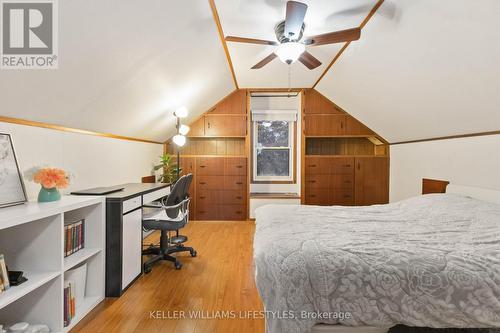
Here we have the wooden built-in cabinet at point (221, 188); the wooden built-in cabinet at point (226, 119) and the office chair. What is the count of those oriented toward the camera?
2

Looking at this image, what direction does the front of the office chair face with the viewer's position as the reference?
facing to the left of the viewer

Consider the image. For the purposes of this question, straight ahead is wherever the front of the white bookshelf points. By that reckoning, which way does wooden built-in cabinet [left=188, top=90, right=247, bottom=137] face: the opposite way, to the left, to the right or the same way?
to the right

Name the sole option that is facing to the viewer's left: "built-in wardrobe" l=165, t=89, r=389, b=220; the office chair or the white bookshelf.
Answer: the office chair

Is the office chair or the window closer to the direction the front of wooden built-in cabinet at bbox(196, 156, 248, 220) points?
the office chair

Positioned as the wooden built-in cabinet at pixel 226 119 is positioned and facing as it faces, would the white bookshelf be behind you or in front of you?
in front

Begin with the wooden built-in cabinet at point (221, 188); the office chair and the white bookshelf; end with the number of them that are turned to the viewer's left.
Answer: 1

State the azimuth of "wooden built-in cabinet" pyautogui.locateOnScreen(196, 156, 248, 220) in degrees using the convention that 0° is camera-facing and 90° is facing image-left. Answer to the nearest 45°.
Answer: approximately 0°

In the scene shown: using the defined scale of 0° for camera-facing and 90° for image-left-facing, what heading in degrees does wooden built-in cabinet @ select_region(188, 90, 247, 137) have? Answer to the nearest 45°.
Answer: approximately 0°

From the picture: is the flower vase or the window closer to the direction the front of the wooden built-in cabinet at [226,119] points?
the flower vase

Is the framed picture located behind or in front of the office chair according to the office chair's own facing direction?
in front

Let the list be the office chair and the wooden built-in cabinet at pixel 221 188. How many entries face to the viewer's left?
1

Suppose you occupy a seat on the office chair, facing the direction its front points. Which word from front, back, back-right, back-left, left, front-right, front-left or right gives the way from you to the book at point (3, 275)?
front-left
